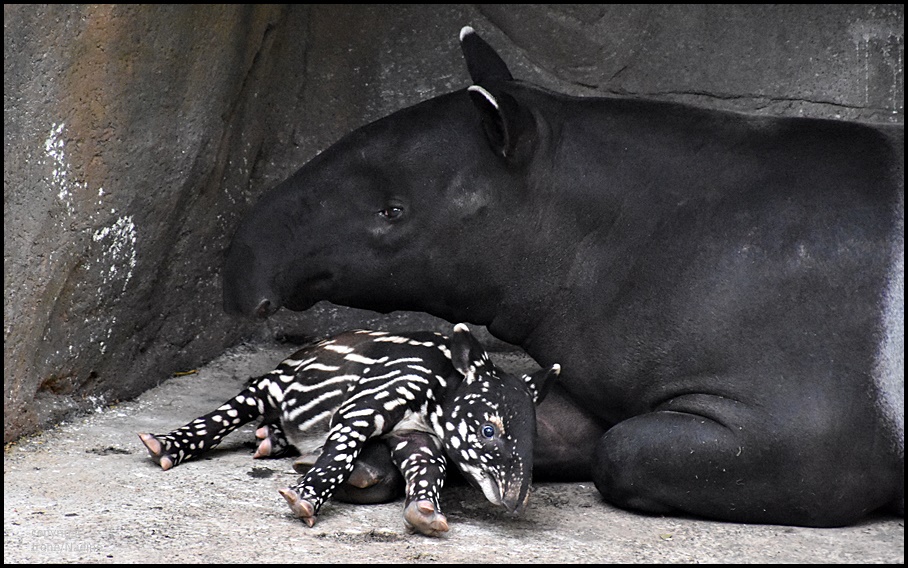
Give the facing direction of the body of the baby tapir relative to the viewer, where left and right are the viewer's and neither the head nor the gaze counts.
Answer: facing the viewer and to the right of the viewer

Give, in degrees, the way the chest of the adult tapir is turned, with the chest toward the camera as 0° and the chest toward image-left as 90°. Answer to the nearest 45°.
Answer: approximately 90°
